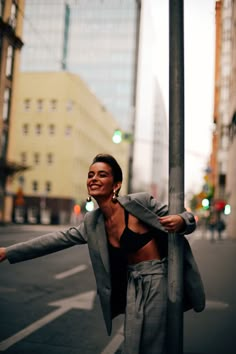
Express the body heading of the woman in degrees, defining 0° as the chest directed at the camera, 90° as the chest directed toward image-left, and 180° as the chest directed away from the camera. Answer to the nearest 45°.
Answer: approximately 45°

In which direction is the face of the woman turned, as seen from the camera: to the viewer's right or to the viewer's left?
to the viewer's left
